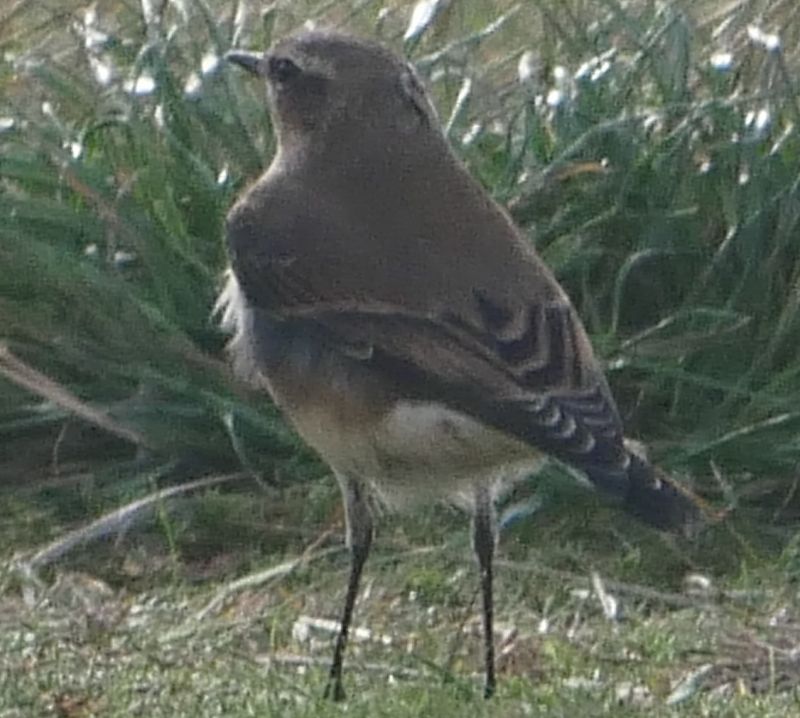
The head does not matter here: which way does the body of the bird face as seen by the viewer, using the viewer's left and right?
facing away from the viewer and to the left of the viewer
